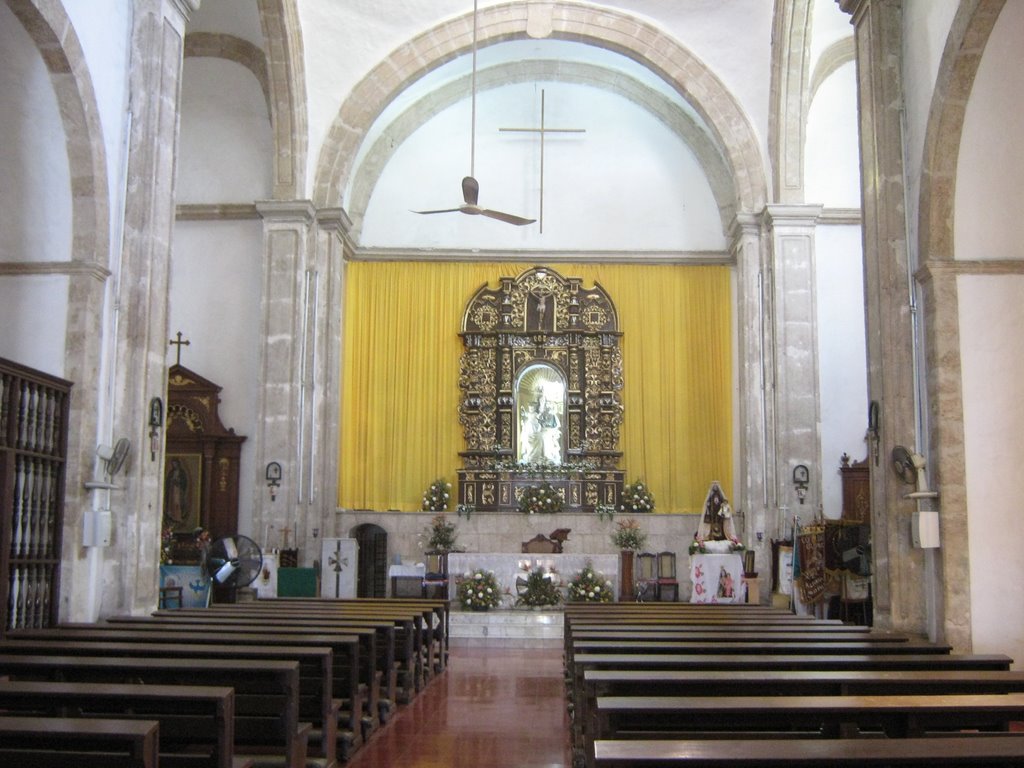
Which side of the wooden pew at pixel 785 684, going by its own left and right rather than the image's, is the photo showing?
back

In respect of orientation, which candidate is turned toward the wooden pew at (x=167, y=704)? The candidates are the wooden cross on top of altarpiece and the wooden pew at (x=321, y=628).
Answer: the wooden cross on top of altarpiece

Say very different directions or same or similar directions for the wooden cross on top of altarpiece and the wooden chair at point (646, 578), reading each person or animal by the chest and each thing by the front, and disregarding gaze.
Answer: same or similar directions

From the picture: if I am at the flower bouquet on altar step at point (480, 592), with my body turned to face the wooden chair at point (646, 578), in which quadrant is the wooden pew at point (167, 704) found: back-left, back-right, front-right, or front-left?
back-right

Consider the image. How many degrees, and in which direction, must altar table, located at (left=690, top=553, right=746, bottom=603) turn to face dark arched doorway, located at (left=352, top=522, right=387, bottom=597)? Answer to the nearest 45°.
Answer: approximately 135° to its right

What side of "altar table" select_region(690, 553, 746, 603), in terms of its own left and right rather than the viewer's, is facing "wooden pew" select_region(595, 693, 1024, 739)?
front

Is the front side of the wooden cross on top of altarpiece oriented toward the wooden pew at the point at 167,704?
yes

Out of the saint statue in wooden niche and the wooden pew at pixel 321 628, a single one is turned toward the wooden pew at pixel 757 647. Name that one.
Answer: the saint statue in wooden niche

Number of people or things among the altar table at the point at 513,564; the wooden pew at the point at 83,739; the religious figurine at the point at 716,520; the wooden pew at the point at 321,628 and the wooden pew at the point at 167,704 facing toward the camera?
2

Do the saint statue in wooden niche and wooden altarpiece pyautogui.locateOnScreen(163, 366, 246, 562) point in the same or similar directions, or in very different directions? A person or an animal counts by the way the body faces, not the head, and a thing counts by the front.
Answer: same or similar directions

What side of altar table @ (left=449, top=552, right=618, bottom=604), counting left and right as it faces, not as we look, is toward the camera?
front

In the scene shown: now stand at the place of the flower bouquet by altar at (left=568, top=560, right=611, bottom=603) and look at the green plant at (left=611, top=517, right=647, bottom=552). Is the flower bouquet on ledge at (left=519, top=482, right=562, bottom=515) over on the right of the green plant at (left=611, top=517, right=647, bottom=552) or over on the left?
left

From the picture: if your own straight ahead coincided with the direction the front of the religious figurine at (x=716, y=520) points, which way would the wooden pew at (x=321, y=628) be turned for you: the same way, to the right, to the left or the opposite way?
the opposite way

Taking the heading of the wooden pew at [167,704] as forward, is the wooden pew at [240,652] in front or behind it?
in front

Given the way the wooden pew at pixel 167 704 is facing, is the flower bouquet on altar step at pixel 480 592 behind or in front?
in front

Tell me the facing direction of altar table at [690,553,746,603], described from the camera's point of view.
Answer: facing the viewer

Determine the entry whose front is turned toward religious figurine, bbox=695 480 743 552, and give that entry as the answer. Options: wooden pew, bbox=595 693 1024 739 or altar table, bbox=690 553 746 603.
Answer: the wooden pew

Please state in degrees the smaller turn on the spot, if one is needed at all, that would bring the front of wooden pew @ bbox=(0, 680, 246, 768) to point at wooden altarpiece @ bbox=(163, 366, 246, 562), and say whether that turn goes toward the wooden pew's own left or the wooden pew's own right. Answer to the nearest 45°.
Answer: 0° — it already faces it

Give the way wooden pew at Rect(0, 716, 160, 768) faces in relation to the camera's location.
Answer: facing away from the viewer
